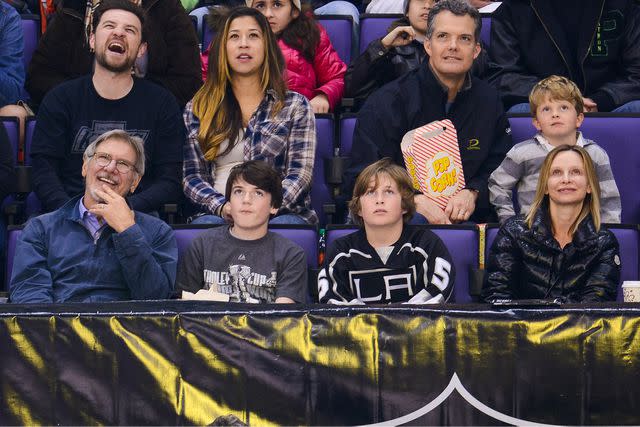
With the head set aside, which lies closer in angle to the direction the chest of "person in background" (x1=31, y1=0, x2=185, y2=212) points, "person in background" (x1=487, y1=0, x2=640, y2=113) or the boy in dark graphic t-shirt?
the boy in dark graphic t-shirt

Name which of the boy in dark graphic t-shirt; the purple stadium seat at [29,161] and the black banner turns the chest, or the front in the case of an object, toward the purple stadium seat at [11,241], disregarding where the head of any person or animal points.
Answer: the purple stadium seat at [29,161]

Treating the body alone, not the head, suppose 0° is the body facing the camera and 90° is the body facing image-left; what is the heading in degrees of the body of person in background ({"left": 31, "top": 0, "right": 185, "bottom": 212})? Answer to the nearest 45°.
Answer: approximately 0°

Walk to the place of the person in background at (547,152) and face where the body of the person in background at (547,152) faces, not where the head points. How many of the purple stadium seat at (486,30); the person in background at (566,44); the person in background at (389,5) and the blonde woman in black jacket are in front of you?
1

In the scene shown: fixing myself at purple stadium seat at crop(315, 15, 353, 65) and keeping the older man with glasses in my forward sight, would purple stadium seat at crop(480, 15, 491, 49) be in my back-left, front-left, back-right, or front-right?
back-left

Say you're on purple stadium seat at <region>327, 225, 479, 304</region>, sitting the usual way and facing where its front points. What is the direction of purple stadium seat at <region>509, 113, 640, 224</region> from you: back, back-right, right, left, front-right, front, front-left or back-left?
back-left

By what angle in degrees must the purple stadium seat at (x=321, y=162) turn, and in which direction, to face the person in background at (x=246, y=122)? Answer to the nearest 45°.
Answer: approximately 45° to its right

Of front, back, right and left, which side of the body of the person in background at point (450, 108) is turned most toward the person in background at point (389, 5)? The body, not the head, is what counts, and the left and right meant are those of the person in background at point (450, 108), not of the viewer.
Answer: back

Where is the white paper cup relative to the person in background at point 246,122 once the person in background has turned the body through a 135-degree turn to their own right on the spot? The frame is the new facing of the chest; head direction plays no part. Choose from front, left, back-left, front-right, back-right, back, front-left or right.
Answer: back
